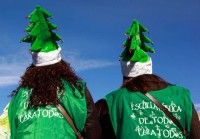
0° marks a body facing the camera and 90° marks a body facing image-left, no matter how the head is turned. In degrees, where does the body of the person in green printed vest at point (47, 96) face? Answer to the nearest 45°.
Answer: approximately 180°

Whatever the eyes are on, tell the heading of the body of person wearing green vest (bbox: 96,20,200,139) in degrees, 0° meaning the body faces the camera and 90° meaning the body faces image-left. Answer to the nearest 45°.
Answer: approximately 180°

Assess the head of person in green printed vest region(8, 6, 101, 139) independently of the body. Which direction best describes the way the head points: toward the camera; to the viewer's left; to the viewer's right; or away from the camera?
away from the camera

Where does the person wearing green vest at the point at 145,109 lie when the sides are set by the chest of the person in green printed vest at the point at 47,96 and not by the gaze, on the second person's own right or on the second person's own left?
on the second person's own right

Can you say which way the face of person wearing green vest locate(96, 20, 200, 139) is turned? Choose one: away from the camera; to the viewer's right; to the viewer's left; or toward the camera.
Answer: away from the camera

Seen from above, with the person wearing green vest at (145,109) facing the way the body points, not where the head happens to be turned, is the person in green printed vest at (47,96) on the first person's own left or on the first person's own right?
on the first person's own left

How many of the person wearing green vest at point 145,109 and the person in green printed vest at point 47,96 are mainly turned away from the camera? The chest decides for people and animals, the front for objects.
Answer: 2
